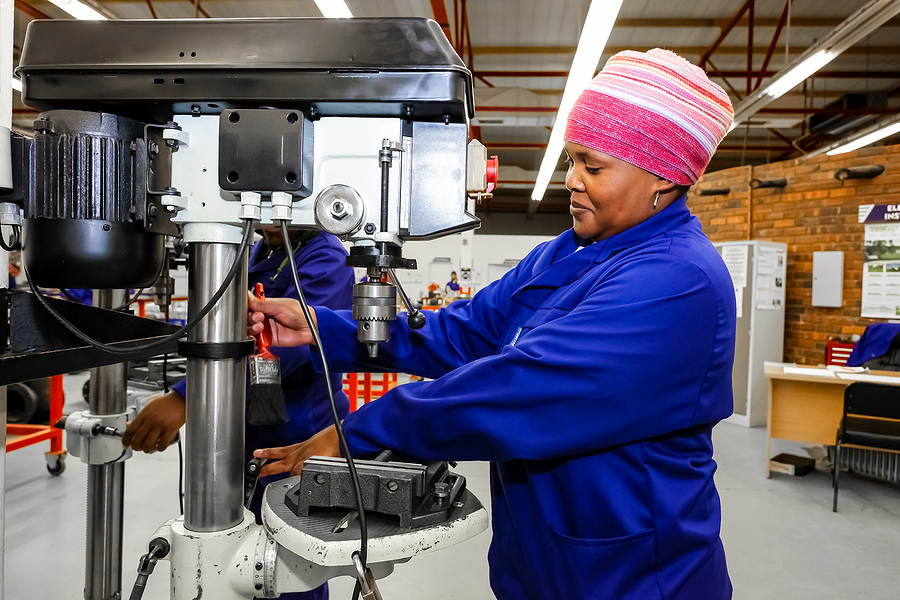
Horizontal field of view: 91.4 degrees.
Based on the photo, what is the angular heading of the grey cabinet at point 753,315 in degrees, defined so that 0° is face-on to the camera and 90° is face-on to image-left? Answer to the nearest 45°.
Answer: approximately 45°

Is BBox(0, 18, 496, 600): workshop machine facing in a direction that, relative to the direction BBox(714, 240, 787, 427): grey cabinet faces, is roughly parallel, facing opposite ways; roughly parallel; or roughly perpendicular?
roughly parallel, facing opposite ways

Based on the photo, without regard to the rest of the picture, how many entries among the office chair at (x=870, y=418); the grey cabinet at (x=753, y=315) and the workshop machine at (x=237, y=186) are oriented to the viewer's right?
1

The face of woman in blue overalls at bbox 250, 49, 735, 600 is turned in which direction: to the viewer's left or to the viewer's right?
to the viewer's left

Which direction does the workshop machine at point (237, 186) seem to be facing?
to the viewer's right

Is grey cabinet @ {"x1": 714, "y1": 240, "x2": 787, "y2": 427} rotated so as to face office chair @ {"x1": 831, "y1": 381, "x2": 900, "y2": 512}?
no
